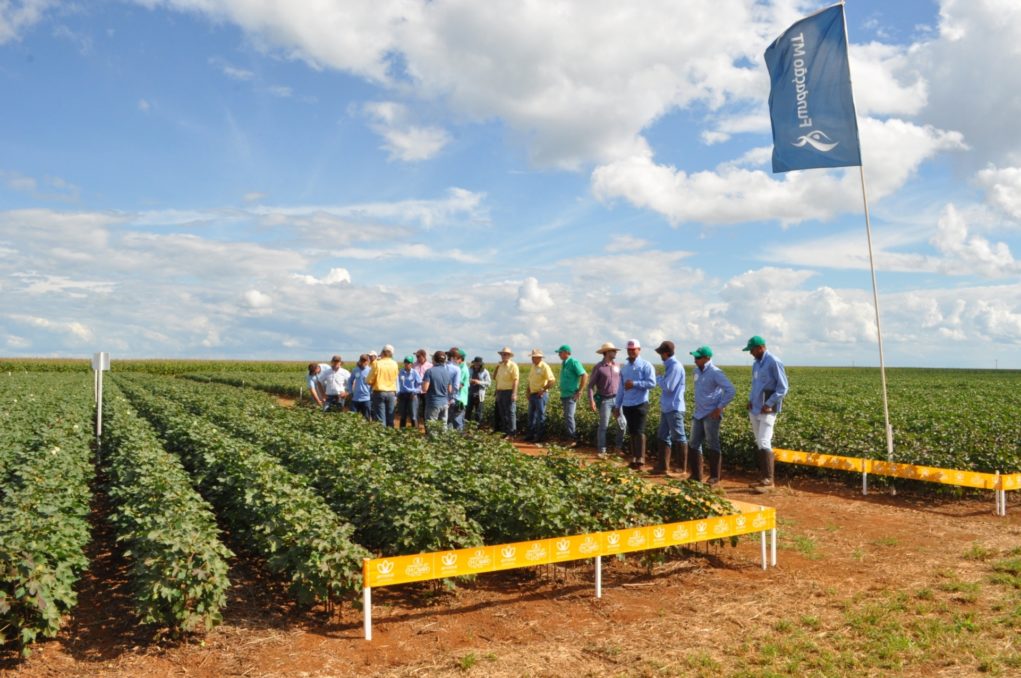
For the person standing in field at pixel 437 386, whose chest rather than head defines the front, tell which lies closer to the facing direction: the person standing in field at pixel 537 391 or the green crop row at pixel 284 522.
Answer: the person standing in field

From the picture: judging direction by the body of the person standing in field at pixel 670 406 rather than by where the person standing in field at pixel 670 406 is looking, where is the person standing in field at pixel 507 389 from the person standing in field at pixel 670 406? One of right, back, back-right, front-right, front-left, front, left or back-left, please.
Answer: front-right

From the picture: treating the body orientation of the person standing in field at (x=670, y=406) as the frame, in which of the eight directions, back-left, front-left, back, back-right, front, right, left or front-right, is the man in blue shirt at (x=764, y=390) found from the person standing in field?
back-left

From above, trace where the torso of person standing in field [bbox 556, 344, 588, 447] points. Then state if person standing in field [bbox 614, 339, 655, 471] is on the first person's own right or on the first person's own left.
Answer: on the first person's own left

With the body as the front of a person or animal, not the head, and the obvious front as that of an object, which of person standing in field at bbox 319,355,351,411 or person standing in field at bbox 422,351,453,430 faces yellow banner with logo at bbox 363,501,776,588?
person standing in field at bbox 319,355,351,411

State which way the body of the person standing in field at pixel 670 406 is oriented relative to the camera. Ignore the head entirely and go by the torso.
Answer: to the viewer's left

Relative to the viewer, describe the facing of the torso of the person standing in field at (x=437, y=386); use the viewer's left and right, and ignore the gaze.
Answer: facing away from the viewer

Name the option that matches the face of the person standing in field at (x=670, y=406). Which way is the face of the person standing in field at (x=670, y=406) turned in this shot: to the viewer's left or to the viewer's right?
to the viewer's left
